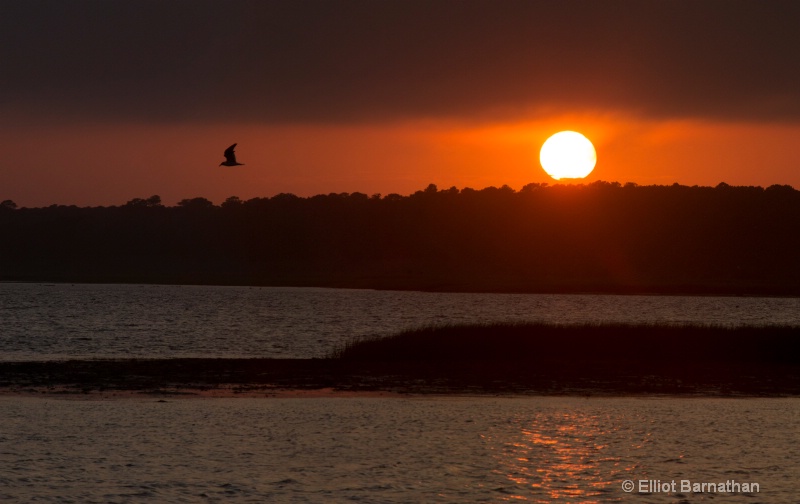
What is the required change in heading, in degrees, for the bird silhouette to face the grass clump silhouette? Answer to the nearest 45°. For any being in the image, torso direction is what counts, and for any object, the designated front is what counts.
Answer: approximately 135° to its left
